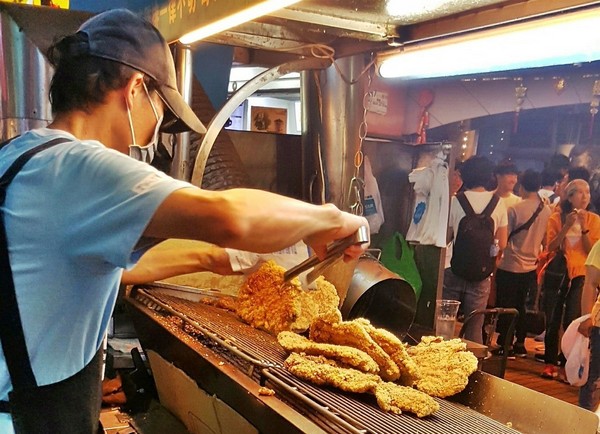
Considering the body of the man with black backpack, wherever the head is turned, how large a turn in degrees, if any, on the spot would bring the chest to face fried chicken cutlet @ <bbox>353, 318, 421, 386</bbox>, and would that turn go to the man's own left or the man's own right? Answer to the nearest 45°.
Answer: approximately 180°

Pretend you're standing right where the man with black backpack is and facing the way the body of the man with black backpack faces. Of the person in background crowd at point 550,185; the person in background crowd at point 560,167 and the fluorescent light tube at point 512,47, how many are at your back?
1

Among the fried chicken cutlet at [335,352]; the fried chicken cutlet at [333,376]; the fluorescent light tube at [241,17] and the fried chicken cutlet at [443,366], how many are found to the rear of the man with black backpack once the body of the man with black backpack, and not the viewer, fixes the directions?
4

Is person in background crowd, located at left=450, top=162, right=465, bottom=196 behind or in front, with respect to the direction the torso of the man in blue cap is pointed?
in front

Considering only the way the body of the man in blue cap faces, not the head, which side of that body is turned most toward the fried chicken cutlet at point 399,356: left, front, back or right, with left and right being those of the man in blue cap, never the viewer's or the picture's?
front

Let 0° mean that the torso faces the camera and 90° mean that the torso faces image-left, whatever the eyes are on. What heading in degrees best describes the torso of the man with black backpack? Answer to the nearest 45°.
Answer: approximately 180°

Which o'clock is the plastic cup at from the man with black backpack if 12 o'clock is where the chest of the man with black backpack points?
The plastic cup is roughly at 6 o'clock from the man with black backpack.

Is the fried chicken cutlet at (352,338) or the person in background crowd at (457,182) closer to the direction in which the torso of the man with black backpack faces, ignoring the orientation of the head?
the person in background crowd

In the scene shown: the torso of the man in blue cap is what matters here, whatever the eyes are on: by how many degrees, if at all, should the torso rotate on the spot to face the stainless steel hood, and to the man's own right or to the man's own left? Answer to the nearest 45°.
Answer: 0° — they already face it

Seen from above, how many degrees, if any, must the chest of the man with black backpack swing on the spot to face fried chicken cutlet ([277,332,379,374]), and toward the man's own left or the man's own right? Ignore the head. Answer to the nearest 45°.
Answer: approximately 180°

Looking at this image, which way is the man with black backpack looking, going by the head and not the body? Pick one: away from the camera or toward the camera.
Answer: away from the camera

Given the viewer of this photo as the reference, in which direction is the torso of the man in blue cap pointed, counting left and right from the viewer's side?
facing away from the viewer and to the right of the viewer

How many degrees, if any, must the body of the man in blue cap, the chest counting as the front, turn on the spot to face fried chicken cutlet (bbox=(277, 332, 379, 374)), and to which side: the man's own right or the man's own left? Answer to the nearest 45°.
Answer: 0° — they already face it

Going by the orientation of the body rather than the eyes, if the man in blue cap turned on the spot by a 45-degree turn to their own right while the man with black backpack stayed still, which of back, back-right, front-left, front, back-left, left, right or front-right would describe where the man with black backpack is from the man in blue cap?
front-left
